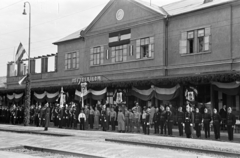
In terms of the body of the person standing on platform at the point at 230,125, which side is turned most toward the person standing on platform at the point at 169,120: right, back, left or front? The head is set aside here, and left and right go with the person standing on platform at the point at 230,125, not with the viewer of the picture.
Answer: right

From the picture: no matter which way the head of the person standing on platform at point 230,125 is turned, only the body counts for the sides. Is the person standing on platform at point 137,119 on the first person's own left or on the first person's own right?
on the first person's own right

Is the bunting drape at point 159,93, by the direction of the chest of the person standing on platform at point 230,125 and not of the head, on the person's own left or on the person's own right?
on the person's own right

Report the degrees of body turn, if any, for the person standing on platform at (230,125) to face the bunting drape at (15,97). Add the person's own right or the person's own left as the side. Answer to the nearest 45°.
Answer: approximately 90° to the person's own right

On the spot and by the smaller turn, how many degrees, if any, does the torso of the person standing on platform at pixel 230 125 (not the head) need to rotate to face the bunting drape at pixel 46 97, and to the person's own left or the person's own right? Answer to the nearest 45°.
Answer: approximately 90° to the person's own right

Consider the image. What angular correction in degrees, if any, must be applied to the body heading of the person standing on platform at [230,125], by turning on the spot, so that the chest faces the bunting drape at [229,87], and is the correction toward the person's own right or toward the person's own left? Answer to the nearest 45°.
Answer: approximately 135° to the person's own right
